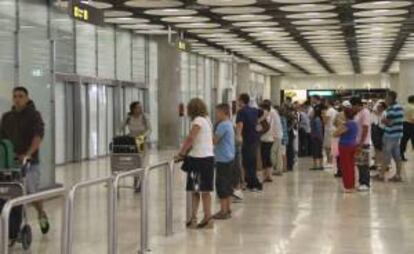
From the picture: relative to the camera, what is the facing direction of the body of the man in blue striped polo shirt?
to the viewer's left

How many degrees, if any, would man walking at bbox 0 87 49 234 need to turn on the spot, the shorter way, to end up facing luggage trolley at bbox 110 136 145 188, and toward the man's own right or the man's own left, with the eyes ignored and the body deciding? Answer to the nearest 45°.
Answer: approximately 180°

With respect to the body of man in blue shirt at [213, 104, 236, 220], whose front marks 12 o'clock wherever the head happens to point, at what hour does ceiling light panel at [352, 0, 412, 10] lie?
The ceiling light panel is roughly at 4 o'clock from the man in blue shirt.
